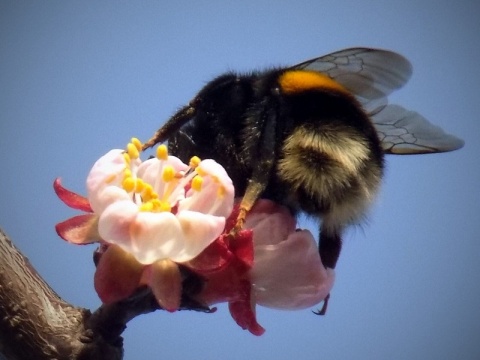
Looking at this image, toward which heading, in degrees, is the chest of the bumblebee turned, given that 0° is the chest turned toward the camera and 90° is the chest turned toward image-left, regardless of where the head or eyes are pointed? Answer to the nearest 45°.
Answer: approximately 90°
